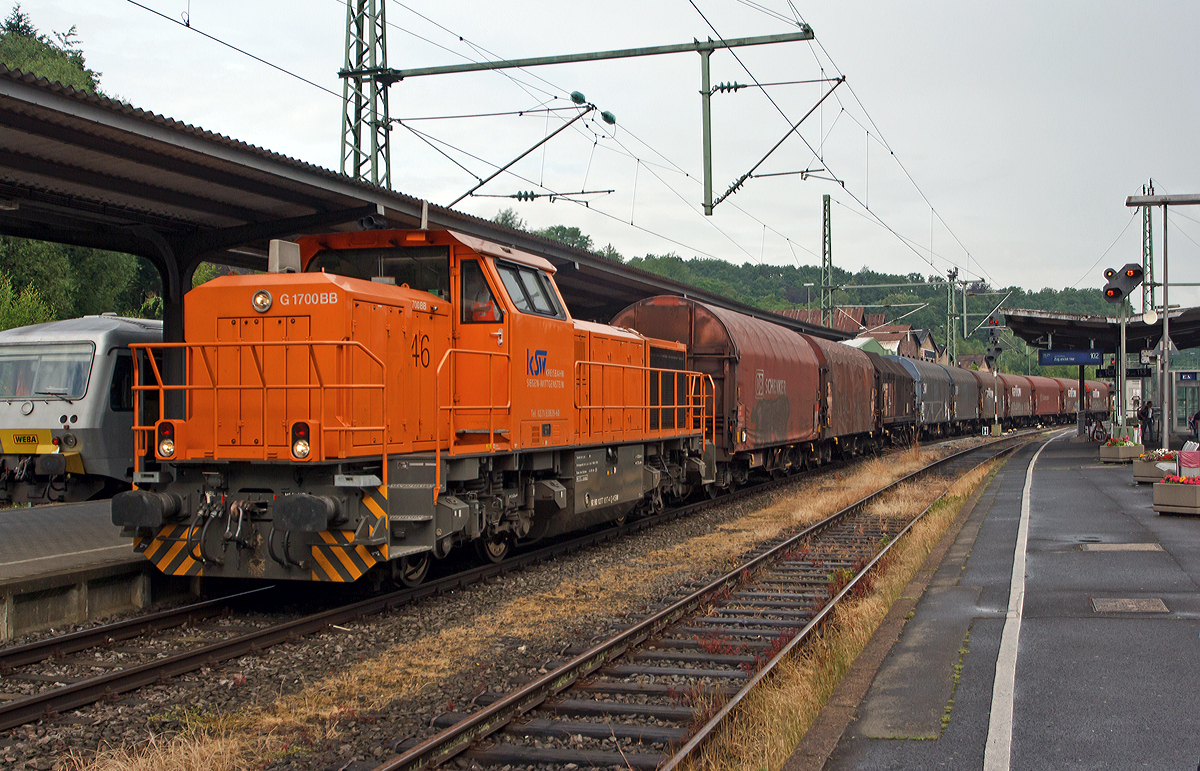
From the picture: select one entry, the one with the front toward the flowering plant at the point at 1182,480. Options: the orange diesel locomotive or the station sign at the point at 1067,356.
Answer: the station sign

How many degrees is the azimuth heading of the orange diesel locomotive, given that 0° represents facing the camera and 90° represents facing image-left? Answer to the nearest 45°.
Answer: approximately 45°

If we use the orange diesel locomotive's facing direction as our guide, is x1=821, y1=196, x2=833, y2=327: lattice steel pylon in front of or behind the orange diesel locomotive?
behind

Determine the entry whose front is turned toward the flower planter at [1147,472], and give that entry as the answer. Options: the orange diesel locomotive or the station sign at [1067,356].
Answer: the station sign

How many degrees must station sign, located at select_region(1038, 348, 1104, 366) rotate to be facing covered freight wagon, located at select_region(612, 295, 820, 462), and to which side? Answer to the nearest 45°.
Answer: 0° — it already faces it

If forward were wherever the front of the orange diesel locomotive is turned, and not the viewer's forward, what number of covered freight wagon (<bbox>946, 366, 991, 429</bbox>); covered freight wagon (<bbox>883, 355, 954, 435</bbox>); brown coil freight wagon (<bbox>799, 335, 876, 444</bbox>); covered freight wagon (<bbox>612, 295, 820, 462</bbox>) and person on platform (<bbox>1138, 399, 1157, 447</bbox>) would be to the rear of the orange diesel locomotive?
5

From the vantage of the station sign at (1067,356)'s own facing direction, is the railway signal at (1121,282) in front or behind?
in front

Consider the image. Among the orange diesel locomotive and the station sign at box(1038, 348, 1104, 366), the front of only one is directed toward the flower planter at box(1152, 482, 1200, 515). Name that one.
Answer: the station sign

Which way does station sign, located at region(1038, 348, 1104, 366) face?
toward the camera

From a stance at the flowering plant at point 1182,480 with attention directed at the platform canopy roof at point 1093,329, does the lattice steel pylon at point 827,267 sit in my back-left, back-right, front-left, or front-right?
front-left

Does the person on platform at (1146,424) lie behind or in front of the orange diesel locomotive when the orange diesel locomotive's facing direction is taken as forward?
behind

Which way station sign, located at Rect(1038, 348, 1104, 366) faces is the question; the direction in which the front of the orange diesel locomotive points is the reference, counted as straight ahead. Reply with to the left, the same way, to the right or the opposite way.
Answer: the same way

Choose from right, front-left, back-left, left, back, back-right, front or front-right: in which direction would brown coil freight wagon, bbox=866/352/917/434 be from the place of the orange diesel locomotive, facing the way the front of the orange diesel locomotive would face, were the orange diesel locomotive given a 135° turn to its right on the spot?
front-right

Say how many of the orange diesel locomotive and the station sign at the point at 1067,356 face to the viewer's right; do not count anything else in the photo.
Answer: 0

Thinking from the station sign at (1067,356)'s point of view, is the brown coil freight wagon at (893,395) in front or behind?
in front
